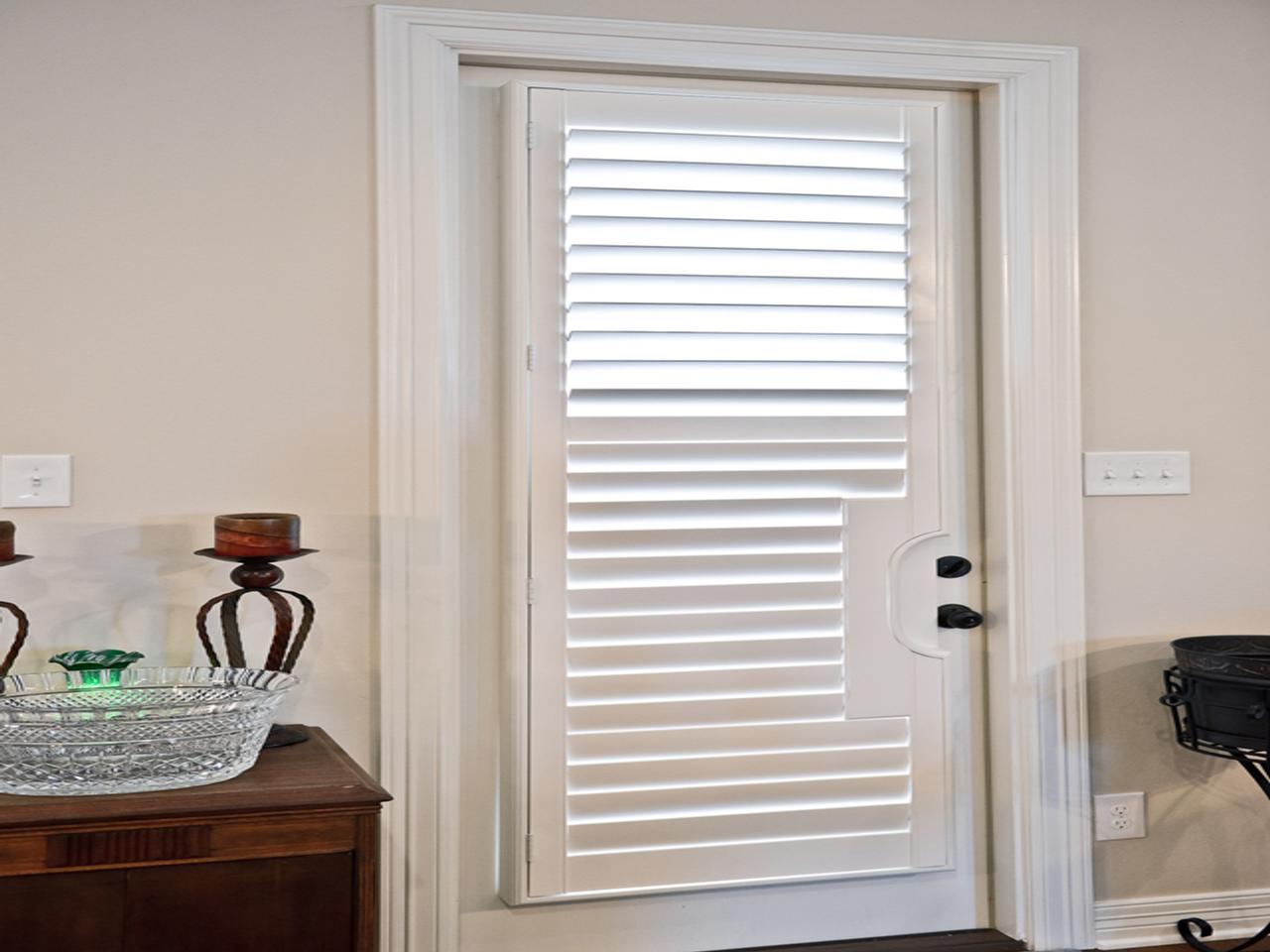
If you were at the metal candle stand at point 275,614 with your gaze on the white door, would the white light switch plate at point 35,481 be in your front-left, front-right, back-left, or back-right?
back-left

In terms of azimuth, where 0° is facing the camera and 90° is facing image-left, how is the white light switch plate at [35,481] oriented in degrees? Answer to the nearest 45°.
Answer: approximately 0°

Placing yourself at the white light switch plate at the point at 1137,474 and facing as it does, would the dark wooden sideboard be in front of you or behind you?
in front

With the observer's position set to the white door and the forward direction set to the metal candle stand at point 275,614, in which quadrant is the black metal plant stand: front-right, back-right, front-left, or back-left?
back-left

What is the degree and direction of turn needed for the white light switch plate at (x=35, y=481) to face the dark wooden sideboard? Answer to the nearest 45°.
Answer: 0° — it already faces it

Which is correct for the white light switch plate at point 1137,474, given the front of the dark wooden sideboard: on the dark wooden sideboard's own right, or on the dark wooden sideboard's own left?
on the dark wooden sideboard's own left

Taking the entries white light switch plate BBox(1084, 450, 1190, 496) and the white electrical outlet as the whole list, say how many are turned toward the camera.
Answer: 2

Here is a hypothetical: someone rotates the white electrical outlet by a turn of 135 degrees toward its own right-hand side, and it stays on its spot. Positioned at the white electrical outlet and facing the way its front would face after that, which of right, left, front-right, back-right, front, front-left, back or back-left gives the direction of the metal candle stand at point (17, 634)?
left
